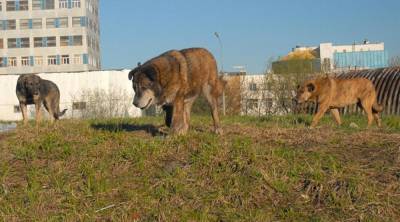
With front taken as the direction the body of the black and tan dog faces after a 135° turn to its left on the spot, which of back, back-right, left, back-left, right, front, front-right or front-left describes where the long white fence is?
left

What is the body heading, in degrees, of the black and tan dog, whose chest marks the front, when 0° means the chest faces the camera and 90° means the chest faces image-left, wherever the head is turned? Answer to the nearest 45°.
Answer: approximately 45°
